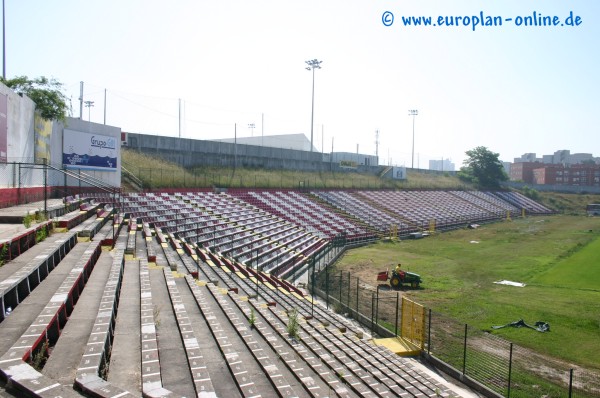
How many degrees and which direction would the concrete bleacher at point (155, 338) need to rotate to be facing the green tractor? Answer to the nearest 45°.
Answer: approximately 45° to its left

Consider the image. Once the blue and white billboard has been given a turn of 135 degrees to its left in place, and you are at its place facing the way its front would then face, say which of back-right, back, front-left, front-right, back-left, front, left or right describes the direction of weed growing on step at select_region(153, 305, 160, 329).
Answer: back

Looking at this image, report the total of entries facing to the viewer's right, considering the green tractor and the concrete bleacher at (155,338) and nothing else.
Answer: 2

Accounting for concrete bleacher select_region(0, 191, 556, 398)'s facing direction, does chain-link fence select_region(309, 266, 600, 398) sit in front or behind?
in front

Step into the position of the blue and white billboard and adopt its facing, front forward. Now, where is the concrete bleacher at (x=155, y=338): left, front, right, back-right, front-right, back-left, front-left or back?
front-right

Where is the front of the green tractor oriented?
to the viewer's right

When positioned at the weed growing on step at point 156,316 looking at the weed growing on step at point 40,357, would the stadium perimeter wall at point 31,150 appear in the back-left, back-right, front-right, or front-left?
back-right

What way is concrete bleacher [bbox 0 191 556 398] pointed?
to the viewer's right

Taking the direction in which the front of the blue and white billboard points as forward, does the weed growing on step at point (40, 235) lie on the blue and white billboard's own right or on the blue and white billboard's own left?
on the blue and white billboard's own right

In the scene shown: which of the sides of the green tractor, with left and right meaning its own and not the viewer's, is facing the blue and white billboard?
back
